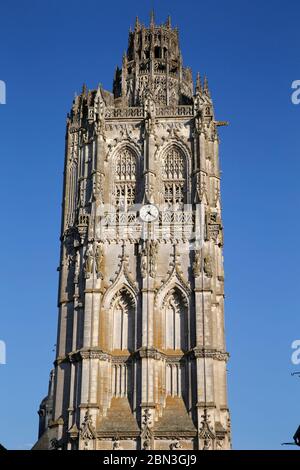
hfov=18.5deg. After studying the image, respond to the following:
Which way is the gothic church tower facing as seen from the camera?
toward the camera
